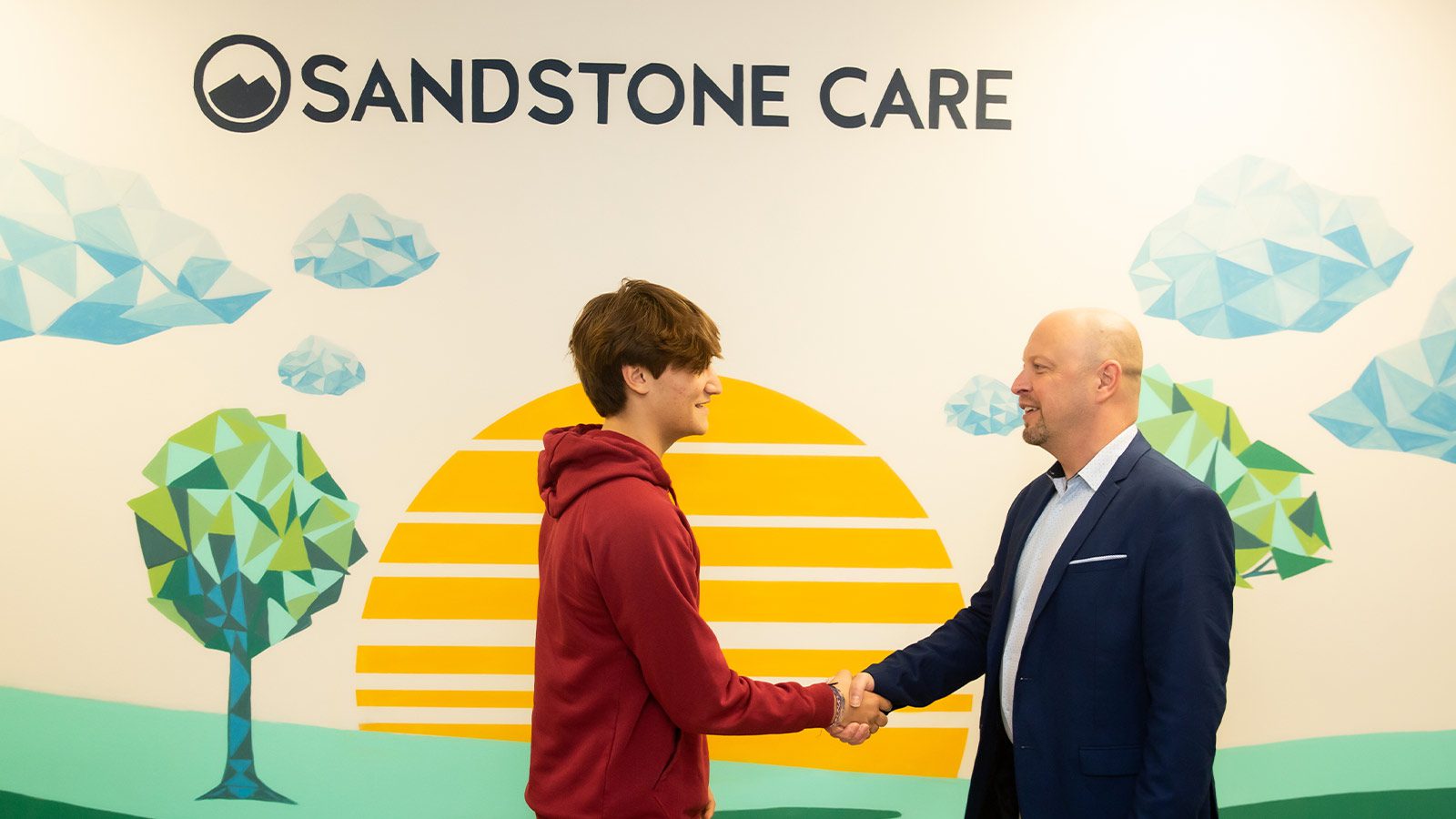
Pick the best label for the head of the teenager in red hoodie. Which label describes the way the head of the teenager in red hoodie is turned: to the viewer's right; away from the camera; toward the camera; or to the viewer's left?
to the viewer's right

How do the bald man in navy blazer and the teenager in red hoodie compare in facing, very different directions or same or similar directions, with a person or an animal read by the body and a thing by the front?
very different directions

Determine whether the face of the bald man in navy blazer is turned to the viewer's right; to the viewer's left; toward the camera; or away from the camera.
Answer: to the viewer's left

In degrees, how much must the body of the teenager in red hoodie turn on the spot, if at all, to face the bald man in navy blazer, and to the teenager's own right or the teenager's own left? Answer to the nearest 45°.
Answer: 0° — they already face them

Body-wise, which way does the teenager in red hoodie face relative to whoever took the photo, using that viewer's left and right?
facing to the right of the viewer

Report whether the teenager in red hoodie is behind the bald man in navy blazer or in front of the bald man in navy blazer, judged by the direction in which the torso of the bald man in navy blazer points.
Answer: in front

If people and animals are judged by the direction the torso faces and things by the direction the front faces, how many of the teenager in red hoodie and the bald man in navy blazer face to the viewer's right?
1
